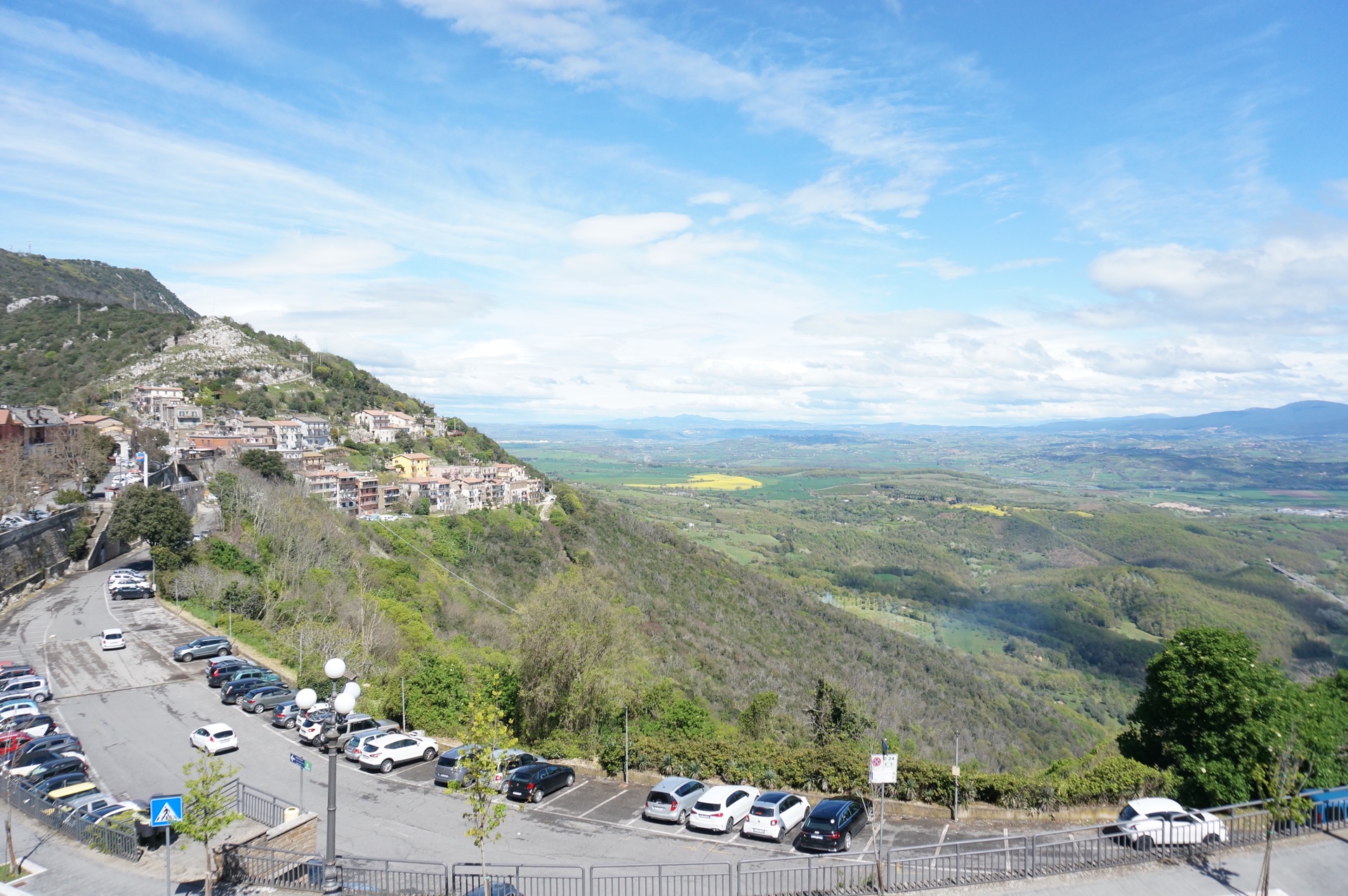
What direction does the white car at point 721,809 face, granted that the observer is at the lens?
facing away from the viewer and to the right of the viewer

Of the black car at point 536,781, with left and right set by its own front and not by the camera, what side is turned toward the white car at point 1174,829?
right

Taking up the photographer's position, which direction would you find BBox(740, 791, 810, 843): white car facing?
facing away from the viewer and to the right of the viewer

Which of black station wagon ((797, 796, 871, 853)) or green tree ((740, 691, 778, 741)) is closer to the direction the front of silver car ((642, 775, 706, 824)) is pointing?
the green tree

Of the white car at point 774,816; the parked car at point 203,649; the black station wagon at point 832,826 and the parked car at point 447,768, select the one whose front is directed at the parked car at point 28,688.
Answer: the parked car at point 203,649

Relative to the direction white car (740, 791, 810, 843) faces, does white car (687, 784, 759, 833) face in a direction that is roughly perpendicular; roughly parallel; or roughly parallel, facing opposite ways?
roughly parallel

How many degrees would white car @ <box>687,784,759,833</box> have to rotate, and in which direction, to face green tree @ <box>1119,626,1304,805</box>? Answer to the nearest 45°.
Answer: approximately 45° to its right

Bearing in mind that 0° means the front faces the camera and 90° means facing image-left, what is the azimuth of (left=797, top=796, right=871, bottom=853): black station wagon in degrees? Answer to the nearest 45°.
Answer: approximately 225°

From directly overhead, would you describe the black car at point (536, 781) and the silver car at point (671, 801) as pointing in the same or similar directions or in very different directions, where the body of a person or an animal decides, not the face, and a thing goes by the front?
same or similar directions

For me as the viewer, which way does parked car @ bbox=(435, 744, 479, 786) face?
facing away from the viewer and to the right of the viewer

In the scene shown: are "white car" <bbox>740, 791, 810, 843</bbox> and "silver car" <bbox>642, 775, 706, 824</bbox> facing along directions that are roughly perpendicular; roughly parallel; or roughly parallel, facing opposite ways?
roughly parallel

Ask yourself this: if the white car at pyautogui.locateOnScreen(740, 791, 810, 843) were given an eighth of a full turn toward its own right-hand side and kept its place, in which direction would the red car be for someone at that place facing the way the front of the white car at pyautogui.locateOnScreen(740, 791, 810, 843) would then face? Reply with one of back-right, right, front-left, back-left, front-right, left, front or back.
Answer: back
